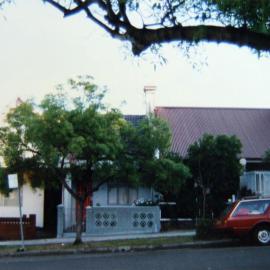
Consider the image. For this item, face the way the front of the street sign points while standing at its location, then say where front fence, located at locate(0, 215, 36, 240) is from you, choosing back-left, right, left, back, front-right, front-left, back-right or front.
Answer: back

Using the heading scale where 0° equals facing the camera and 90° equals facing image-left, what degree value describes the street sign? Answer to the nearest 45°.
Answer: approximately 0°

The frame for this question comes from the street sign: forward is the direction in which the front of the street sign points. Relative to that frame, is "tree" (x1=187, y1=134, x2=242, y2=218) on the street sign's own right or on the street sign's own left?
on the street sign's own left

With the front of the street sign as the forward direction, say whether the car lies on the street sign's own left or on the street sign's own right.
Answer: on the street sign's own left

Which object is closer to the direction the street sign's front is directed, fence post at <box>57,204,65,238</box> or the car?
the car

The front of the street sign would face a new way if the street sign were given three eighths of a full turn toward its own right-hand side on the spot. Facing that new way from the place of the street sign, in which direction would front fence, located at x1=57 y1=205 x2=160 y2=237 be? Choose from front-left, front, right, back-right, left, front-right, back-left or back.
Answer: right

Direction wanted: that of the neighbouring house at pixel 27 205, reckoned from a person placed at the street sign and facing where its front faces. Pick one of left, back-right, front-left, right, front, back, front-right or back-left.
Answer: back

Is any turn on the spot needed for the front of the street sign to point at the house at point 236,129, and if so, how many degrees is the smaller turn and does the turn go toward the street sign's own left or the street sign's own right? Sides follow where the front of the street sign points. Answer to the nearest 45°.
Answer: approximately 135° to the street sign's own left
